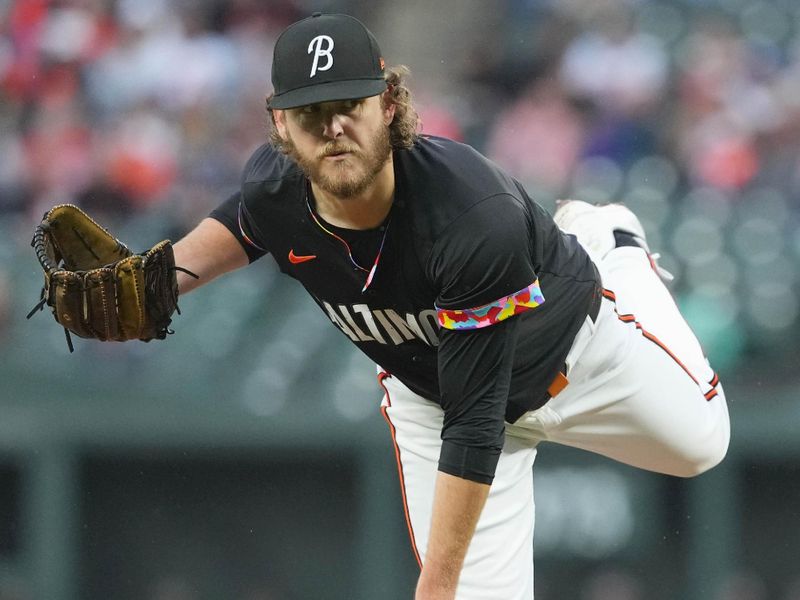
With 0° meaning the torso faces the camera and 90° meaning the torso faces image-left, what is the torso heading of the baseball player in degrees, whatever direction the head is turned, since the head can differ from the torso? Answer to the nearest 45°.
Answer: approximately 45°
